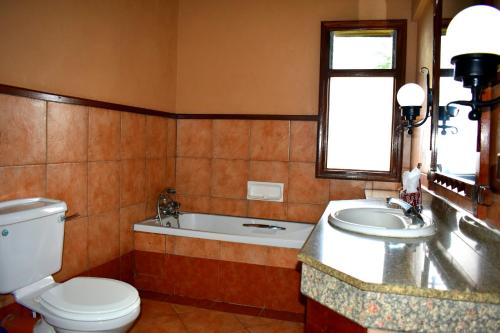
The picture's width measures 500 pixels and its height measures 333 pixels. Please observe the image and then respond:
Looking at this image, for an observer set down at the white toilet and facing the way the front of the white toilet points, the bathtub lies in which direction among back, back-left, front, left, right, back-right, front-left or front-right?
left

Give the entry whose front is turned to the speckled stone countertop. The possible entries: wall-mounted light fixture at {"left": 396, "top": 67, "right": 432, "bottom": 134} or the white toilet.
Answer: the white toilet

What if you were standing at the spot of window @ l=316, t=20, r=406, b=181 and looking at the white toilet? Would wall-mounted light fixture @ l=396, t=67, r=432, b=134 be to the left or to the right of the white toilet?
left

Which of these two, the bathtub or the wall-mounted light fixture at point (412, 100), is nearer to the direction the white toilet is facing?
the wall-mounted light fixture

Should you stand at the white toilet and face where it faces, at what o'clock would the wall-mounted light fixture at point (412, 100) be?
The wall-mounted light fixture is roughly at 11 o'clock from the white toilet.

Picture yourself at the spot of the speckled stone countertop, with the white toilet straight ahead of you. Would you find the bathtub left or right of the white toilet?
right

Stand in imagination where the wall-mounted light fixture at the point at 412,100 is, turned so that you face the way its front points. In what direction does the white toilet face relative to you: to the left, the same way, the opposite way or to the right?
the opposite way

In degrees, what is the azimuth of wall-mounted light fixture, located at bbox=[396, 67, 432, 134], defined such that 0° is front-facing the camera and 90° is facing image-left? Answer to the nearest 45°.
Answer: approximately 90°

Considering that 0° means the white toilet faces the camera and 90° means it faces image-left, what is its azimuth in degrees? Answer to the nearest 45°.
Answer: approximately 315°

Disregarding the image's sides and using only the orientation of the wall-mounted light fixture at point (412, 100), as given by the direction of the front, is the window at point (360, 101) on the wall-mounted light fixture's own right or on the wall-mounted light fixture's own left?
on the wall-mounted light fixture's own right

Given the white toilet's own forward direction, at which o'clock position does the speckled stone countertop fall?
The speckled stone countertop is roughly at 12 o'clock from the white toilet.

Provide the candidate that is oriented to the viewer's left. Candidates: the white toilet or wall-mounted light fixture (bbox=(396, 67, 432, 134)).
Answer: the wall-mounted light fixture
